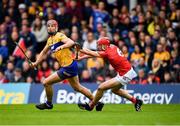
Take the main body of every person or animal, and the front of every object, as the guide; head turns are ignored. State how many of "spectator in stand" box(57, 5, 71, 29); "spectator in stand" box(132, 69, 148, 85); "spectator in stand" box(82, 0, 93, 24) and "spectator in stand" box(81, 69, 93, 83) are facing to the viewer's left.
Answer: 0

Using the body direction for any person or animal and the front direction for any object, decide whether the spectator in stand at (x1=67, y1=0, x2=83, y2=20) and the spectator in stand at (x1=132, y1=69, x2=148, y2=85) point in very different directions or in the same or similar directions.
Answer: same or similar directions

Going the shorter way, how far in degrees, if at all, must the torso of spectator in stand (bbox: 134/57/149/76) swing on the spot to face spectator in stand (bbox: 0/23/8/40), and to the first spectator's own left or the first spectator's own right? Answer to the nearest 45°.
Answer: approximately 90° to the first spectator's own right

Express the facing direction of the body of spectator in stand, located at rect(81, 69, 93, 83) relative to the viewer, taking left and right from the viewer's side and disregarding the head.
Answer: facing the viewer

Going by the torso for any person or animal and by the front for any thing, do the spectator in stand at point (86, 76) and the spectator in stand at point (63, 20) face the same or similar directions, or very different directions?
same or similar directions

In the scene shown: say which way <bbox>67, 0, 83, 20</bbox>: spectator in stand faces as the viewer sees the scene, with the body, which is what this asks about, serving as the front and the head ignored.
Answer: toward the camera

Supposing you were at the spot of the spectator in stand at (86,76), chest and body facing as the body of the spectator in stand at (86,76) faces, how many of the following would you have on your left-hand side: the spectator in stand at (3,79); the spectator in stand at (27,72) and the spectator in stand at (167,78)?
1

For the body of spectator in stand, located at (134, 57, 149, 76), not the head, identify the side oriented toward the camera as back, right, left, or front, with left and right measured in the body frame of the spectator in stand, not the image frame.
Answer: front

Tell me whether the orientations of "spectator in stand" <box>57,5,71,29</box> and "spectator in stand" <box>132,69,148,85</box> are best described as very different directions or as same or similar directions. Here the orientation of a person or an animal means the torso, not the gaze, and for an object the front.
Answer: same or similar directions

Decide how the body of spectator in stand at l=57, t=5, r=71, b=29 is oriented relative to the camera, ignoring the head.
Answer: toward the camera
